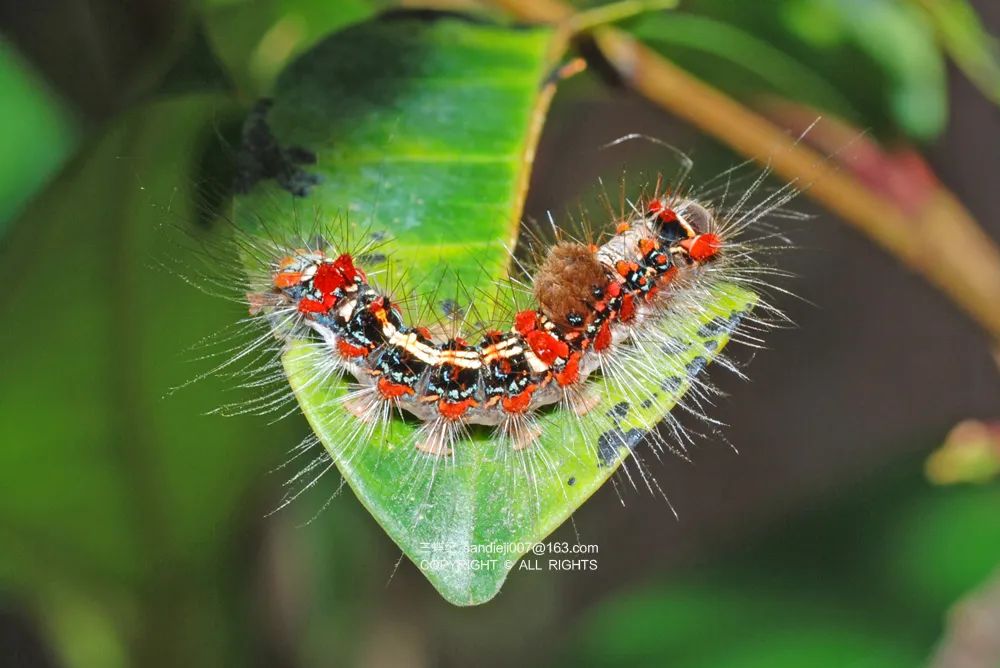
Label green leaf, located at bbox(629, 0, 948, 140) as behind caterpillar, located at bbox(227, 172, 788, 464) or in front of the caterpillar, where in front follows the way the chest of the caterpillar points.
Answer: in front

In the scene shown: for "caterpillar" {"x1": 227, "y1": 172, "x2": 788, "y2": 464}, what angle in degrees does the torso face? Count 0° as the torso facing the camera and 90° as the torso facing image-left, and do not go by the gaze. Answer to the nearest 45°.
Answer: approximately 270°

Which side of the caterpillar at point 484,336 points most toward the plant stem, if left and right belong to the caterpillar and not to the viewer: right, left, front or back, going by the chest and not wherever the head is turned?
front

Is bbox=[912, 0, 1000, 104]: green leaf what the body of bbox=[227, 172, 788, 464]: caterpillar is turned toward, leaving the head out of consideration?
yes
